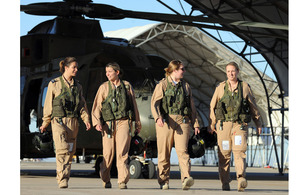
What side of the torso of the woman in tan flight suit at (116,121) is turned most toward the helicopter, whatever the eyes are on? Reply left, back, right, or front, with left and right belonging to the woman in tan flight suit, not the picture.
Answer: back

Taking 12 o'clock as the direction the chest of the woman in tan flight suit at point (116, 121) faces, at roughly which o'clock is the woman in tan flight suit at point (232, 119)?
the woman in tan flight suit at point (232, 119) is roughly at 9 o'clock from the woman in tan flight suit at point (116, 121).

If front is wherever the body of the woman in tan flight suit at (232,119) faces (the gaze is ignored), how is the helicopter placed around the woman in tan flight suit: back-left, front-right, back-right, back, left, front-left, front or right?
back-right

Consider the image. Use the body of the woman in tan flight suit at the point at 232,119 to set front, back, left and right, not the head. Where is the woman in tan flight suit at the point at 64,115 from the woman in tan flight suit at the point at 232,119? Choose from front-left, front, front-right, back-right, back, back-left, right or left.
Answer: right

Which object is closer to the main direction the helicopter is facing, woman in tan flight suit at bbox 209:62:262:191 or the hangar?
the woman in tan flight suit

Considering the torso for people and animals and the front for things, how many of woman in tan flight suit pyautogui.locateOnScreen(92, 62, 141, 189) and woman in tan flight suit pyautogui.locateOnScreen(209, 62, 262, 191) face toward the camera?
2

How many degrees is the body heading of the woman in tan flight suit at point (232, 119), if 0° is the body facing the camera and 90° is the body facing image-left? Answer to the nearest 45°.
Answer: approximately 0°

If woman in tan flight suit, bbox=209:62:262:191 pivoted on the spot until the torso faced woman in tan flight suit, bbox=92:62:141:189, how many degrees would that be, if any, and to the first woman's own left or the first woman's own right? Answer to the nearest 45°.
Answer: approximately 90° to the first woman's own right

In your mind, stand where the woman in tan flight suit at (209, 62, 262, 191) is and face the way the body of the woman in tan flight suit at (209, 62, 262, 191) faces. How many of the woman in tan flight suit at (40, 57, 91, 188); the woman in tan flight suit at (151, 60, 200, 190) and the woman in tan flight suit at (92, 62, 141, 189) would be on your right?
3

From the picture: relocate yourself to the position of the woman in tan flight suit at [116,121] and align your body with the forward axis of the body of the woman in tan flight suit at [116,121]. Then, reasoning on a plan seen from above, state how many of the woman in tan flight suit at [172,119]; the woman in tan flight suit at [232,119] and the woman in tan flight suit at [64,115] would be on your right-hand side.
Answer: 1

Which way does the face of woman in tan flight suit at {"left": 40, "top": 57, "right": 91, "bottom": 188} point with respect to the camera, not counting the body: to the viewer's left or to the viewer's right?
to the viewer's right

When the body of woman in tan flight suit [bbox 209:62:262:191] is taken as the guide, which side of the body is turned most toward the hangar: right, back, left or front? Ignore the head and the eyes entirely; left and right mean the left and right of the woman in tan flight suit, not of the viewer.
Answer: back

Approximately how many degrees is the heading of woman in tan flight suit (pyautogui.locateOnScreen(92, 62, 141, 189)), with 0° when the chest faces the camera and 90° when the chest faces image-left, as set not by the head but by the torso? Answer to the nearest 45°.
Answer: approximately 0°
